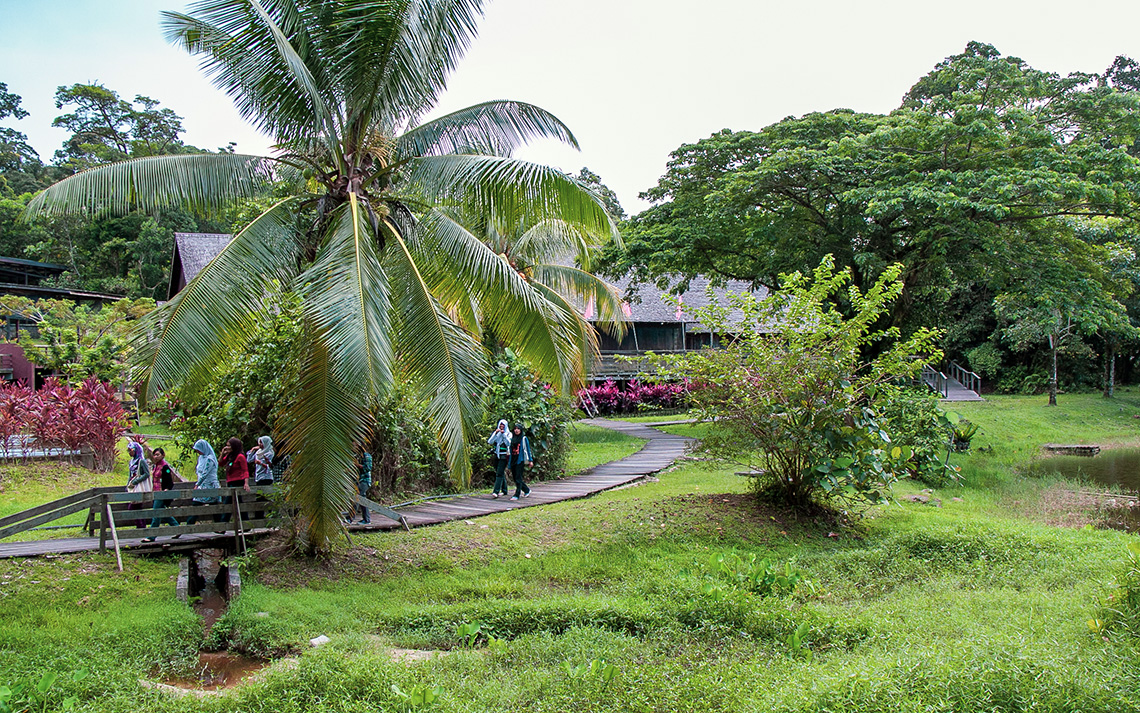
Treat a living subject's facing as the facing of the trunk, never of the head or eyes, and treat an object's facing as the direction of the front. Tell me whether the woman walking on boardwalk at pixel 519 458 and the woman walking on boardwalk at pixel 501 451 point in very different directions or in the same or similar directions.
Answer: same or similar directions

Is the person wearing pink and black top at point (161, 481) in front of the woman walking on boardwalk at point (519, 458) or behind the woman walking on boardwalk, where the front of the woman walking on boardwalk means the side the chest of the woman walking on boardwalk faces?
in front

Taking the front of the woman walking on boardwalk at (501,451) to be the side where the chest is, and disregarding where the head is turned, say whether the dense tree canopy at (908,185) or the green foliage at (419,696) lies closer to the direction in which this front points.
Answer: the green foliage

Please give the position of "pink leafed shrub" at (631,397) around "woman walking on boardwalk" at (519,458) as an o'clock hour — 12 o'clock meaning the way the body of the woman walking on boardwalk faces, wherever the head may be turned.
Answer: The pink leafed shrub is roughly at 5 o'clock from the woman walking on boardwalk.

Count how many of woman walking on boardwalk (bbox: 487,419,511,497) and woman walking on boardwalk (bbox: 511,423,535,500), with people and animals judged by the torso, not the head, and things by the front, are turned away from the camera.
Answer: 0

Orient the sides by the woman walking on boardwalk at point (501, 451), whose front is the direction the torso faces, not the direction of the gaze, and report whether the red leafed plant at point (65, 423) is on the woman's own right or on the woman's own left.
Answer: on the woman's own right

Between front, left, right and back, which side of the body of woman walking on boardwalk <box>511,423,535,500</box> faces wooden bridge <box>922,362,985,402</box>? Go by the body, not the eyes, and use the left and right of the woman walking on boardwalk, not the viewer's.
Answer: back

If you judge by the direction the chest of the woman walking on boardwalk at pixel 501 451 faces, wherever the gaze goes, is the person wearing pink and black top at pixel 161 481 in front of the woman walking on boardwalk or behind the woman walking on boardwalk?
in front

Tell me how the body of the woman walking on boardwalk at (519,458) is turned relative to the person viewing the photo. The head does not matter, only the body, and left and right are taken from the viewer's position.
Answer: facing the viewer and to the left of the viewer
